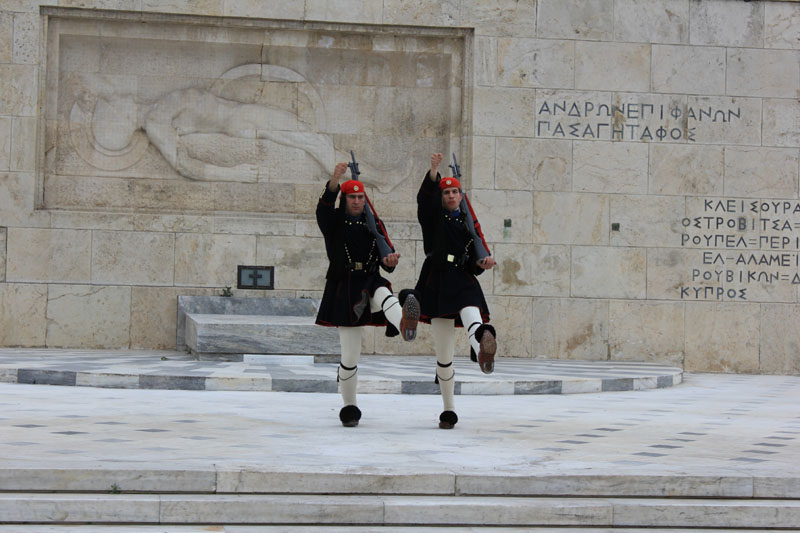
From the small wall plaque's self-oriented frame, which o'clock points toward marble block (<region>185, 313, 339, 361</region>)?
The marble block is roughly at 12 o'clock from the small wall plaque.

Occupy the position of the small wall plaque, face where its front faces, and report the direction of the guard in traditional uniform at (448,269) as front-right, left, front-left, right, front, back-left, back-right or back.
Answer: front

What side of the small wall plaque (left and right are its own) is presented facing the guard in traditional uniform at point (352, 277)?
front

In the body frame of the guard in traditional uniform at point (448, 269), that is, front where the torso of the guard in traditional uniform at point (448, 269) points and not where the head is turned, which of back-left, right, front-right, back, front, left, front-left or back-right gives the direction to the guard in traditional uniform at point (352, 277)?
right

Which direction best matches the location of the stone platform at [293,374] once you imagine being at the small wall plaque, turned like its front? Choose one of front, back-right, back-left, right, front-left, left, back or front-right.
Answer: front

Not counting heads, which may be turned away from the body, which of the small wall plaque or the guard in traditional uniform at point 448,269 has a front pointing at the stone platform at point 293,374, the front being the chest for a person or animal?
the small wall plaque

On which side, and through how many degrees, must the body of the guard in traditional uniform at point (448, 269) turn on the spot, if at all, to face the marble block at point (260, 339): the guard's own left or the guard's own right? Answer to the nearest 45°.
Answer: approximately 135° to the guard's own right

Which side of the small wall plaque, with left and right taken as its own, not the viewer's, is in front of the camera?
front

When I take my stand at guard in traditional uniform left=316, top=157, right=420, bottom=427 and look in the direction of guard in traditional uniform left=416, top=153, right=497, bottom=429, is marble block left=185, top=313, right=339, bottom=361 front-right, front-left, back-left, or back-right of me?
back-left

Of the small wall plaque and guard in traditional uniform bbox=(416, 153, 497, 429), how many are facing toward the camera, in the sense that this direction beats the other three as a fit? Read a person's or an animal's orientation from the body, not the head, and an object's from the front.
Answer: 2

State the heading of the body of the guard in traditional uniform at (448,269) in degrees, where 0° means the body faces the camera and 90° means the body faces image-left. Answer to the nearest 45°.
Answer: approximately 0°

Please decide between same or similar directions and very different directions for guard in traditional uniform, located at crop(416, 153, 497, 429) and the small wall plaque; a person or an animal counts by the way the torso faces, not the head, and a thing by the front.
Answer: same or similar directions
